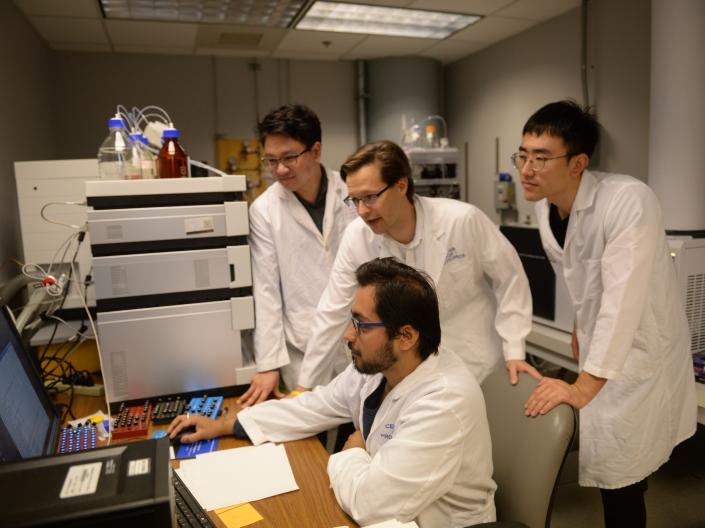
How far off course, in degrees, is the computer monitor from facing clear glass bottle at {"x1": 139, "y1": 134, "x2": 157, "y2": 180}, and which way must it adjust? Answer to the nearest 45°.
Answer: approximately 90° to its left

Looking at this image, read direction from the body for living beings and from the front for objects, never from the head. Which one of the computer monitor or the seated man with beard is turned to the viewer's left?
the seated man with beard

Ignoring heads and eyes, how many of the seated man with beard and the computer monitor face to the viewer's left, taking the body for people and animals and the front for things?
1

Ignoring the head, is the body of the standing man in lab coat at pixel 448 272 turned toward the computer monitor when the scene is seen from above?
yes

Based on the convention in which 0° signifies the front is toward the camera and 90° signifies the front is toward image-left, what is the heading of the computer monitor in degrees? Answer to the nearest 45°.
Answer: approximately 315°

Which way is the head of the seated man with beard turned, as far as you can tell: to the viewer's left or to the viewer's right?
to the viewer's left

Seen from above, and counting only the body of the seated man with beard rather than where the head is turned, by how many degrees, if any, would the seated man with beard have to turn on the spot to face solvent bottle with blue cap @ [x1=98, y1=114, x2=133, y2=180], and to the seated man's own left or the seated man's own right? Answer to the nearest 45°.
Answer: approximately 45° to the seated man's own right

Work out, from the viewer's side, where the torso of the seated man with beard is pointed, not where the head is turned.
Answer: to the viewer's left
